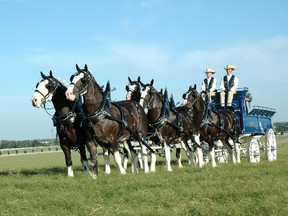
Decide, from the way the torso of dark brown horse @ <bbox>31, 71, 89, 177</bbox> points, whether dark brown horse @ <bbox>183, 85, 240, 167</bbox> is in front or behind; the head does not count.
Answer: behind

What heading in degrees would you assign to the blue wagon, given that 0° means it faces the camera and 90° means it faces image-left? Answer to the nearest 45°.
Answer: approximately 45°

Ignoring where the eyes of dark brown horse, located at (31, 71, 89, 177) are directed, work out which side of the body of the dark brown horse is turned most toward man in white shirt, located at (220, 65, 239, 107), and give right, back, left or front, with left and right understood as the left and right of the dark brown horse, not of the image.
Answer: back

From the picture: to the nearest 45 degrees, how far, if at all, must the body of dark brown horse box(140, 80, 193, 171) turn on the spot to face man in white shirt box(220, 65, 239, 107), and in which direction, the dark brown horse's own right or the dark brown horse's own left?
approximately 180°

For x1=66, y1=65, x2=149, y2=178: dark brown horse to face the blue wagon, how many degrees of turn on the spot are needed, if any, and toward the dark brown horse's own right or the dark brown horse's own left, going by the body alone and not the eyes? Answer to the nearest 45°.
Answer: approximately 180°

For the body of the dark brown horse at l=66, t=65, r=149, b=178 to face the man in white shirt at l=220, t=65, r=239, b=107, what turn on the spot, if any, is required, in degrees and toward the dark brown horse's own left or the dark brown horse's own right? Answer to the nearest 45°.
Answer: approximately 180°

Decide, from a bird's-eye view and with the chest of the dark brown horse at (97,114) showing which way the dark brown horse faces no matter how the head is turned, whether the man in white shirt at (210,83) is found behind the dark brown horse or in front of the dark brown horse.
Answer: behind

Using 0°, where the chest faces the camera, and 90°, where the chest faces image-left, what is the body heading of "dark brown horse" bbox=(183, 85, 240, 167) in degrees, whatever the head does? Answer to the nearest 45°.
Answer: approximately 45°

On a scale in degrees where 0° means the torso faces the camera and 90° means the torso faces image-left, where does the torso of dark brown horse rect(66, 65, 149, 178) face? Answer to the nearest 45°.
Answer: approximately 45°

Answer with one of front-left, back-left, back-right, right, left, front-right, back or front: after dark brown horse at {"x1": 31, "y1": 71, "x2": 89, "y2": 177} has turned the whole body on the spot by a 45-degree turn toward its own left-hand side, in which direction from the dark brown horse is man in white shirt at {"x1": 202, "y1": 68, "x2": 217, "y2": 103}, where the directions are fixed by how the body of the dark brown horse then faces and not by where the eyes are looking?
back-left

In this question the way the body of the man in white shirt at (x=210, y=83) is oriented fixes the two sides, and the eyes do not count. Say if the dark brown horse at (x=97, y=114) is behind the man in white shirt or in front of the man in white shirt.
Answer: in front

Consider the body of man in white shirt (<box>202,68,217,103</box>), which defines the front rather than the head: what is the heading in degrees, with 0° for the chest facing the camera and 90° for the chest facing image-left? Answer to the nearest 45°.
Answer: approximately 0°
